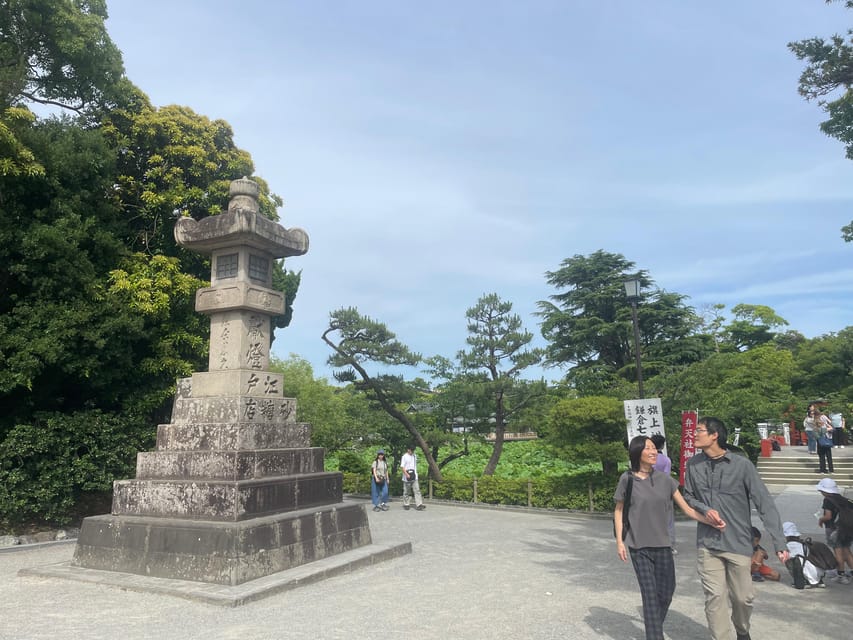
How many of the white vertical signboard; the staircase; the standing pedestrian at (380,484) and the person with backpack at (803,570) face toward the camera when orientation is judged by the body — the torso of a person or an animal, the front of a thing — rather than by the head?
3

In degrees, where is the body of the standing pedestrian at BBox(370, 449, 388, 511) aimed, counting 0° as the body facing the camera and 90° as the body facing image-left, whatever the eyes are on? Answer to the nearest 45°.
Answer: approximately 0°

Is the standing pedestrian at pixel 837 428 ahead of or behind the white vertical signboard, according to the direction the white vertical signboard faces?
behind

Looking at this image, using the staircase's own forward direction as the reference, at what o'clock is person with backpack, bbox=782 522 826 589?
The person with backpack is roughly at 12 o'clock from the staircase.

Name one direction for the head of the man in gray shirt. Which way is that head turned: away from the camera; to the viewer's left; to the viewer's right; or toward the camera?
to the viewer's left

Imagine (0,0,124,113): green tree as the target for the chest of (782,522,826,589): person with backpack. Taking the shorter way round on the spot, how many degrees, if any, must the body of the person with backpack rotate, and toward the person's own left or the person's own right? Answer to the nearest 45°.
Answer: approximately 45° to the person's own left

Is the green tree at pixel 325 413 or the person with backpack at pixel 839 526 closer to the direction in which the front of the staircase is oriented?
the person with backpack

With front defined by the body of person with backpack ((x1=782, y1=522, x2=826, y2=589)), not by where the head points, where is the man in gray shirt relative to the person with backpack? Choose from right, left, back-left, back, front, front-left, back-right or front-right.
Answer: back-left

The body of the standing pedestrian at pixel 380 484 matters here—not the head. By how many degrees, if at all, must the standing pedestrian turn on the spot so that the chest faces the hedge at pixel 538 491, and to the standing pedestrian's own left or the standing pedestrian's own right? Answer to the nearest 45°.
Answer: approximately 90° to the standing pedestrian's own left

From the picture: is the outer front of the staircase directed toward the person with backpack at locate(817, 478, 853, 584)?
yes
